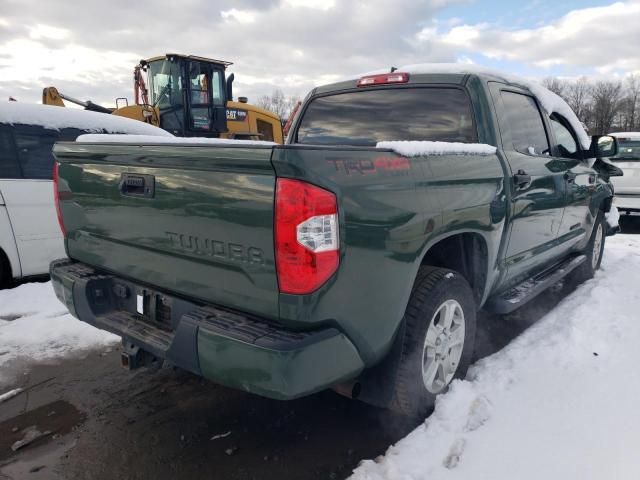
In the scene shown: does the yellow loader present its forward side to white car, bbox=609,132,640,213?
no

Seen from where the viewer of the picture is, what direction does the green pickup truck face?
facing away from the viewer and to the right of the viewer

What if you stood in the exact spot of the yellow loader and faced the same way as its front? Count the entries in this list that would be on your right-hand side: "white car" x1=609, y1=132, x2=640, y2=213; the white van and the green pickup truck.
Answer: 0

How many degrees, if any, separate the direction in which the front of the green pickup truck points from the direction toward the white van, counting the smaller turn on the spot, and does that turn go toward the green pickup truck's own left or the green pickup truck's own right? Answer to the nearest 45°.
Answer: approximately 90° to the green pickup truck's own left

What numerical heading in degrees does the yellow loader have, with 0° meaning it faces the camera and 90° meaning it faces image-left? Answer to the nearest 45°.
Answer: approximately 45°

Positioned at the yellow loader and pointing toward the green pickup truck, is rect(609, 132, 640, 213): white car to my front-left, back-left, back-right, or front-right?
front-left

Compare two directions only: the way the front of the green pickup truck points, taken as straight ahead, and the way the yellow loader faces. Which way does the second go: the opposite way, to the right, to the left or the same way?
the opposite way

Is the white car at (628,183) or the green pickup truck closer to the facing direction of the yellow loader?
the green pickup truck

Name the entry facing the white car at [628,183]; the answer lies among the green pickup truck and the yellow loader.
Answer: the green pickup truck

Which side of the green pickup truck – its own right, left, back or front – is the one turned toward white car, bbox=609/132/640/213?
front

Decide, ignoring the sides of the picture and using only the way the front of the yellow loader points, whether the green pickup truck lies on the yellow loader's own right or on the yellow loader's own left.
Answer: on the yellow loader's own left

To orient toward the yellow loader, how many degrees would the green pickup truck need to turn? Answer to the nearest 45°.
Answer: approximately 45° to its left

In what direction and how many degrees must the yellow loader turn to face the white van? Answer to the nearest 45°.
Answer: approximately 45° to its left
